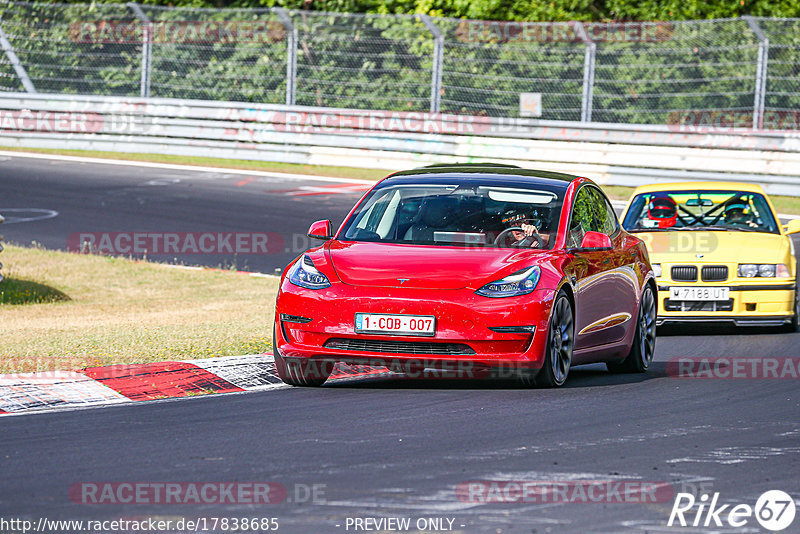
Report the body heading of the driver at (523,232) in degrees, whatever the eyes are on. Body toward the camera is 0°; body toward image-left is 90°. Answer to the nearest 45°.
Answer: approximately 45°

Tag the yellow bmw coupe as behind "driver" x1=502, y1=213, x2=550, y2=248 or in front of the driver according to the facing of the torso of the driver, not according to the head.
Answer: behind

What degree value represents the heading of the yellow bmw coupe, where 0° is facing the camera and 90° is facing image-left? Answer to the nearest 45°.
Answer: approximately 0°

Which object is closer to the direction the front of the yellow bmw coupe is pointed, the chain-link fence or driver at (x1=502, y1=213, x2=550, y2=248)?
the driver

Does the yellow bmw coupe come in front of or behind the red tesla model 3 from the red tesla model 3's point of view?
behind

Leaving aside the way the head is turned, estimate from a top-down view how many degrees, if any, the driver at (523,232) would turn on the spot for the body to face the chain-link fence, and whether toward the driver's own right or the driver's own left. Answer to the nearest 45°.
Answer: approximately 135° to the driver's own right

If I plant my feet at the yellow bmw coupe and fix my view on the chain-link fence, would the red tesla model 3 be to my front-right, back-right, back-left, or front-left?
back-left

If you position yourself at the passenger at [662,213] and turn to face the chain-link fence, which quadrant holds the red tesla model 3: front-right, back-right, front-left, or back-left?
back-left

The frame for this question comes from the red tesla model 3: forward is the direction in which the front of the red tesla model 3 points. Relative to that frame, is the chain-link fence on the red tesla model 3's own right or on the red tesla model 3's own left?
on the red tesla model 3's own right

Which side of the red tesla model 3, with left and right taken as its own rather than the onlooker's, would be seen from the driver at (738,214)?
back
